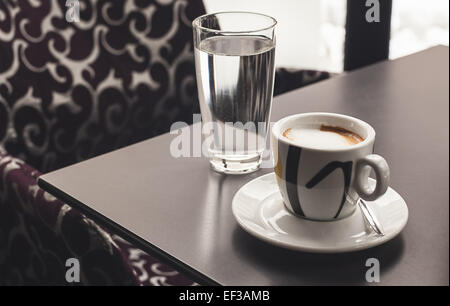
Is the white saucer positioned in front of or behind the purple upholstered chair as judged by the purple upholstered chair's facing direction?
in front

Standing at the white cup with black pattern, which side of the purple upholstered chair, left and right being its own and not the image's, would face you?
front

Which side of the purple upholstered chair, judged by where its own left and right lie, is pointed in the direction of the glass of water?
front

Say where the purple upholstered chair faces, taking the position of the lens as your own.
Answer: facing the viewer and to the right of the viewer
